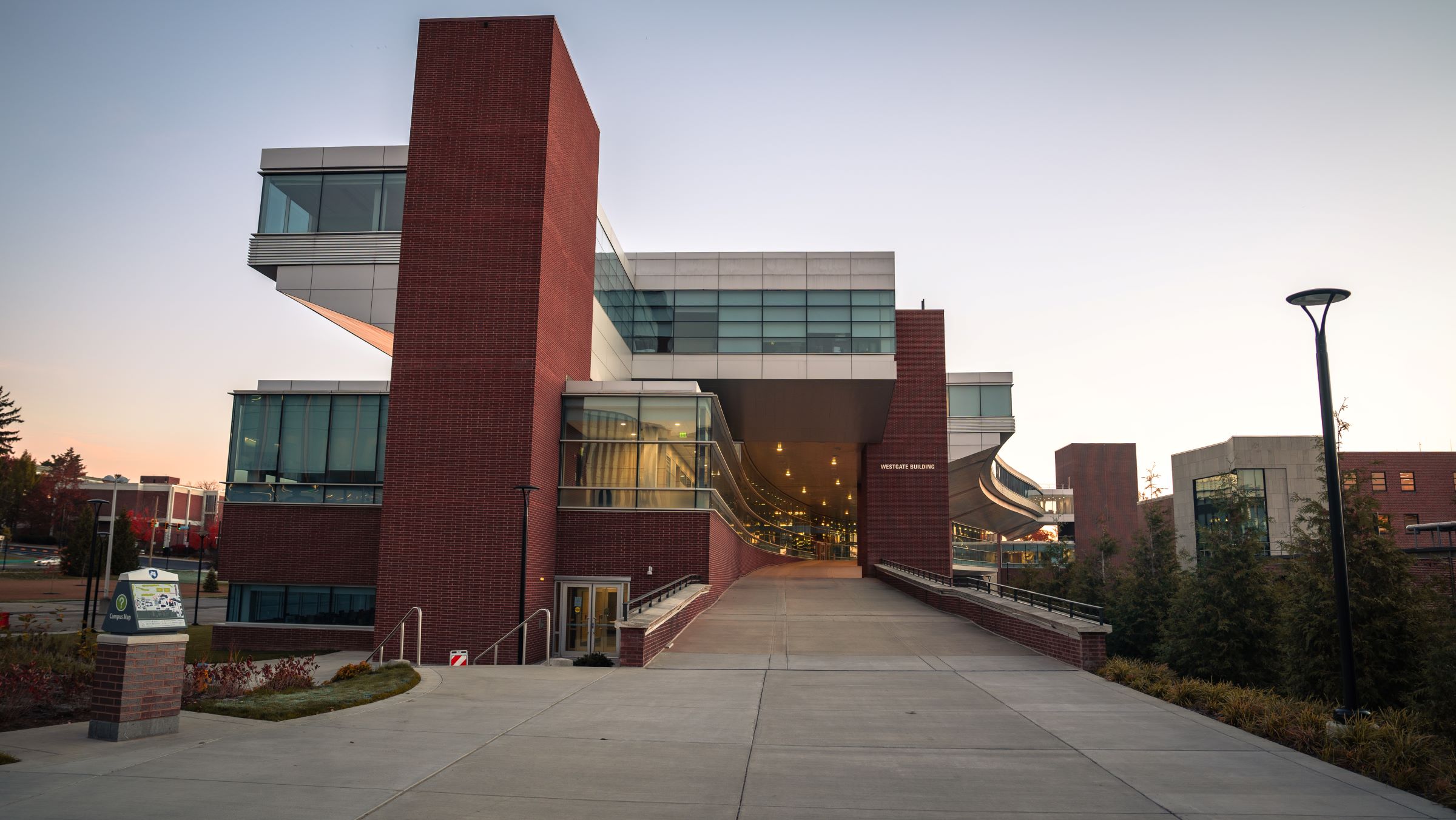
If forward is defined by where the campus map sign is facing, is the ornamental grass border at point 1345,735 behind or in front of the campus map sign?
in front

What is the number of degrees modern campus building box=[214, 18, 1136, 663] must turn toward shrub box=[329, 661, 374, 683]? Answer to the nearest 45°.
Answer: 0° — it already faces it

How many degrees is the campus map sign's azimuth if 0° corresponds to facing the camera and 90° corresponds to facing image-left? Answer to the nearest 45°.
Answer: approximately 315°

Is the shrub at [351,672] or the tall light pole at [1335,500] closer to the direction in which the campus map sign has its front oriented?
the tall light pole

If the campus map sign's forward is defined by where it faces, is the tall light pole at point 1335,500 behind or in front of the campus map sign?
in front

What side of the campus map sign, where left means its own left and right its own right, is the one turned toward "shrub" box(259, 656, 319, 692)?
left

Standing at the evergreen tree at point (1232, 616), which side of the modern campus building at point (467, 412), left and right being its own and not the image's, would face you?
left

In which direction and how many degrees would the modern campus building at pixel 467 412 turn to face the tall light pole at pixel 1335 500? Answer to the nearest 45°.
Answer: approximately 45° to its left

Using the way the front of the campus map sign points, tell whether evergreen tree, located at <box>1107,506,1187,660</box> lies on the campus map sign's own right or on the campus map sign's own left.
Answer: on the campus map sign's own left

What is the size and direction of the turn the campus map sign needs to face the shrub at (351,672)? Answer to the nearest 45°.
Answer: approximately 90° to its left

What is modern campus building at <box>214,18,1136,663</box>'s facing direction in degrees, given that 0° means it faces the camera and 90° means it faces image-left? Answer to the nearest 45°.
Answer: approximately 0°
